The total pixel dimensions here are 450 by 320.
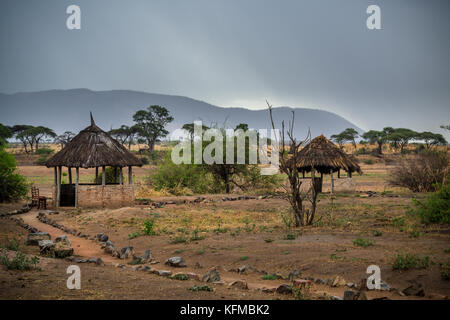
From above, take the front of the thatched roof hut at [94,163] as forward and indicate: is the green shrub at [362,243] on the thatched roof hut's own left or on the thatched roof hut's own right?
on the thatched roof hut's own left

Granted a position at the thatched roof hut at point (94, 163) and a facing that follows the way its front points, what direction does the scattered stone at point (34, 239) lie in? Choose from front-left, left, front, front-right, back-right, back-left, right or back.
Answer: front-left

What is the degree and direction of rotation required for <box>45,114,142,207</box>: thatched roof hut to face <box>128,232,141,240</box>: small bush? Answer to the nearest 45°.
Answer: approximately 45° to its left

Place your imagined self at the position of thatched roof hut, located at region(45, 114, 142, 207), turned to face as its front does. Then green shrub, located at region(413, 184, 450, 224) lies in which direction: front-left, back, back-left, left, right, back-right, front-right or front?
left

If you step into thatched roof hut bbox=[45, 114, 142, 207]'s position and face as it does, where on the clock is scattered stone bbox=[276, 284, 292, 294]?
The scattered stone is roughly at 10 o'clock from the thatched roof hut.

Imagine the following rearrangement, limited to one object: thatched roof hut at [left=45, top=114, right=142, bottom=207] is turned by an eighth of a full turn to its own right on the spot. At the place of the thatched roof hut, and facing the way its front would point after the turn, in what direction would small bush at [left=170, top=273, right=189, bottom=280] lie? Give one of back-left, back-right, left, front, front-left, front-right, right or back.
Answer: left

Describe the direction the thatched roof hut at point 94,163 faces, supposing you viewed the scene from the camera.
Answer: facing the viewer and to the left of the viewer
